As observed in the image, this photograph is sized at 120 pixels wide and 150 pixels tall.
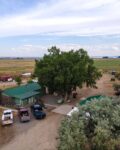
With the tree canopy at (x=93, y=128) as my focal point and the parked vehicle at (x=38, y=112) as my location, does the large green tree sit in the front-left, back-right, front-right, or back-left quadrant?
back-left

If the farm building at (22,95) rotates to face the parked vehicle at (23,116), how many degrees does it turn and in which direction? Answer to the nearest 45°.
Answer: approximately 45° to its right

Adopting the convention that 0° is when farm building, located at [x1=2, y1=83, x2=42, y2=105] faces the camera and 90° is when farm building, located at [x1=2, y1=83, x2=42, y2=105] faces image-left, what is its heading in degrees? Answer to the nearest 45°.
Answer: approximately 315°
